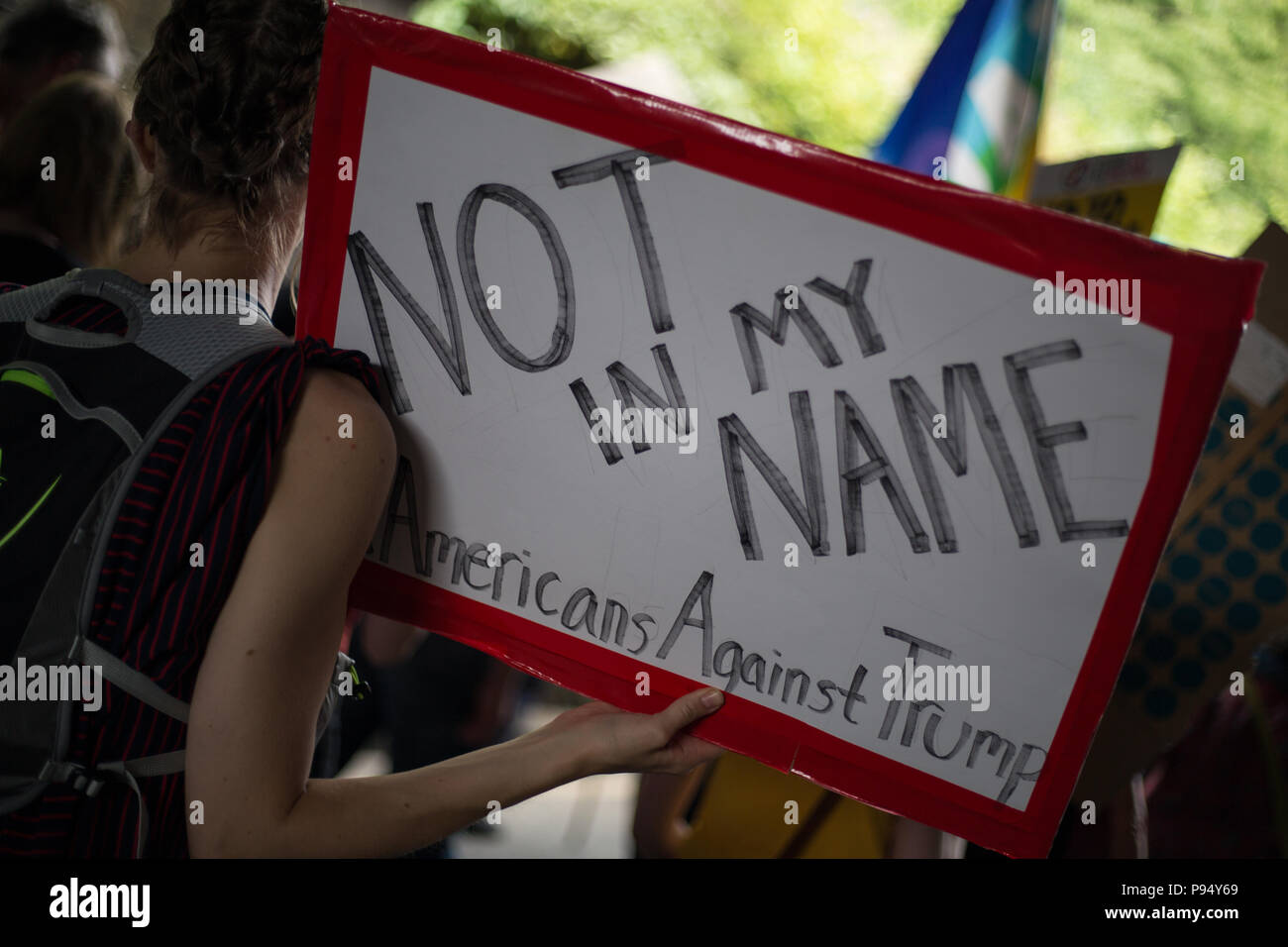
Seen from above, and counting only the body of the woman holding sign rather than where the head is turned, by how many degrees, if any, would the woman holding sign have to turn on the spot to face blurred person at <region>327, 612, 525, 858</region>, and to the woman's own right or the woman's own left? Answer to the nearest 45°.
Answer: approximately 45° to the woman's own left

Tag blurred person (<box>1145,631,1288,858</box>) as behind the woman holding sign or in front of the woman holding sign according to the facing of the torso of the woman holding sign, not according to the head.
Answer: in front

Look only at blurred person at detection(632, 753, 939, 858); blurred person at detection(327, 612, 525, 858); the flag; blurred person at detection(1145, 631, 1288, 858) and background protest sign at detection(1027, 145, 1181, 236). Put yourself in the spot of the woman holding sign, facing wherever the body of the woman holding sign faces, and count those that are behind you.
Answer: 0

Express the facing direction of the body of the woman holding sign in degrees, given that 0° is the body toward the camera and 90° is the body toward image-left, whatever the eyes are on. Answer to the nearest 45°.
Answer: approximately 225°

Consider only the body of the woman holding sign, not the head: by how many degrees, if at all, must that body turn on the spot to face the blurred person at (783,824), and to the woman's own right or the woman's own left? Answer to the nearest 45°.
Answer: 0° — they already face them

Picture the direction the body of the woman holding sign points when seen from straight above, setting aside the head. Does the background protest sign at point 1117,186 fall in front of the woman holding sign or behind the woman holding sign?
in front
